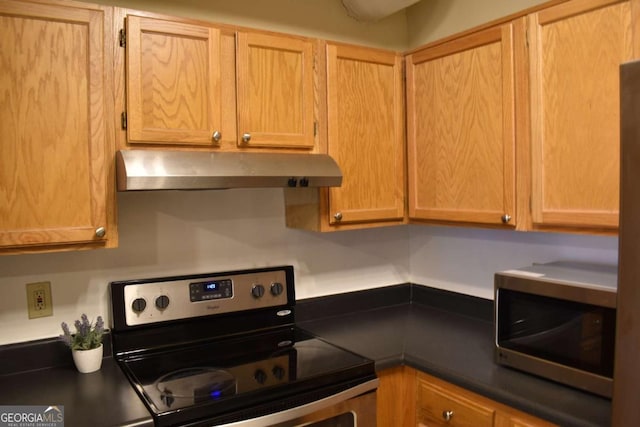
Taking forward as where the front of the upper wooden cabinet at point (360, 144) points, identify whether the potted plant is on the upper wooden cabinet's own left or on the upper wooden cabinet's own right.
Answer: on the upper wooden cabinet's own right

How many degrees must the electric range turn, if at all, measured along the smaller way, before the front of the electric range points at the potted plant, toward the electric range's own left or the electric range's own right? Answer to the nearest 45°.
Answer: approximately 135° to the electric range's own right

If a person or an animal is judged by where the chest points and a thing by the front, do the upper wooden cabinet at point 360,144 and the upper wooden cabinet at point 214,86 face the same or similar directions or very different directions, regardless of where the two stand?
same or similar directions

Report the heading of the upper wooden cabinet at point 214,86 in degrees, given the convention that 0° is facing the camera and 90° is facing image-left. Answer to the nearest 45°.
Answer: approximately 315°

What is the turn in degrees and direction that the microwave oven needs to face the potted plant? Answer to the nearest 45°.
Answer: approximately 45° to its right

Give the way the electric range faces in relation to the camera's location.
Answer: facing the viewer and to the right of the viewer

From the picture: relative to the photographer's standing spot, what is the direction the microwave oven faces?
facing the viewer and to the left of the viewer

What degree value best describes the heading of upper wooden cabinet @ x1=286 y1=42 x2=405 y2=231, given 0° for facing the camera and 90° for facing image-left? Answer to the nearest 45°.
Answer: approximately 315°

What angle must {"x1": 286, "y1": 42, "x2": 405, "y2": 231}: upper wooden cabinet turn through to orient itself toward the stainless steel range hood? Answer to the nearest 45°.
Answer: approximately 90° to its right

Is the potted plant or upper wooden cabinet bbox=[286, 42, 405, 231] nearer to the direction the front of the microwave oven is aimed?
the potted plant

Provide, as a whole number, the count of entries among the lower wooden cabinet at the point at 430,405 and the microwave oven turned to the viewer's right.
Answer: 0

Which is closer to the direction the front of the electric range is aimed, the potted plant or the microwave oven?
the microwave oven

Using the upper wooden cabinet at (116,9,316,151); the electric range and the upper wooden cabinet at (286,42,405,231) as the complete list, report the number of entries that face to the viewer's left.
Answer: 0

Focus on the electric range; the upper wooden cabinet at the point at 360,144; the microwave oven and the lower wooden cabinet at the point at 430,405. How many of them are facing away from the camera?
0
